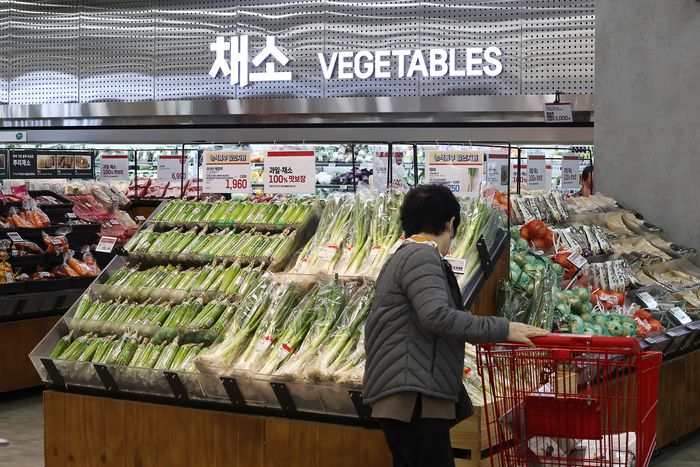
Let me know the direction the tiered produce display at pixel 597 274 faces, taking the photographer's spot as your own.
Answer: facing the viewer and to the left of the viewer

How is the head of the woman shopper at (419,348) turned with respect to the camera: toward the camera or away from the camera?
away from the camera

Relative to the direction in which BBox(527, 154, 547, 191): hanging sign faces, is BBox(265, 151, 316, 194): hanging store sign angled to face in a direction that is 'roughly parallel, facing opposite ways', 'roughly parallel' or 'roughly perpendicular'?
roughly parallel

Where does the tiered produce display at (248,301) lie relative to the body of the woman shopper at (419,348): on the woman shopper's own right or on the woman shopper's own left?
on the woman shopper's own left

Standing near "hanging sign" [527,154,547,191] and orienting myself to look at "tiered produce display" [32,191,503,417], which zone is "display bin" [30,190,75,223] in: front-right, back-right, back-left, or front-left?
front-right

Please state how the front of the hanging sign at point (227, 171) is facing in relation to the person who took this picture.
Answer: facing the viewer

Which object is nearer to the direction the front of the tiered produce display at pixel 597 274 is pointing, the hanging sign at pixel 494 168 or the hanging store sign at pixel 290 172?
the hanging store sign

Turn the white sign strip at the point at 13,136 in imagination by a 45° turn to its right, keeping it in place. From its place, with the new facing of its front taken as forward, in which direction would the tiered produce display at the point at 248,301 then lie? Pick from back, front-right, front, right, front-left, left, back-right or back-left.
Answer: front-left

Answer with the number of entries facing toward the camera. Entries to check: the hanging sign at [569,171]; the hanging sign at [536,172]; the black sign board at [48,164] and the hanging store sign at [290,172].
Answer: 4

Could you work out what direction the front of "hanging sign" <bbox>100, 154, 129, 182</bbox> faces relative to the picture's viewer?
facing the viewer

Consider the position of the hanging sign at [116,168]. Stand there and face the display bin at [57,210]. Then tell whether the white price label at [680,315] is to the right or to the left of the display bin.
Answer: left

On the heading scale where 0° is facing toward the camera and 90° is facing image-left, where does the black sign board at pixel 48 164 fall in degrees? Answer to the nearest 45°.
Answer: approximately 0°

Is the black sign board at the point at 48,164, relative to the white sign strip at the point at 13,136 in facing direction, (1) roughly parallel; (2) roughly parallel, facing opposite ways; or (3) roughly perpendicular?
roughly parallel

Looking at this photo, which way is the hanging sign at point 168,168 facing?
toward the camera

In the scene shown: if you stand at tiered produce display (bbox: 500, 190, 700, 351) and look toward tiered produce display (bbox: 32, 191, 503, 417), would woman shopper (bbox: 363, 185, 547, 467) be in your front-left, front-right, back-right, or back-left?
front-left
